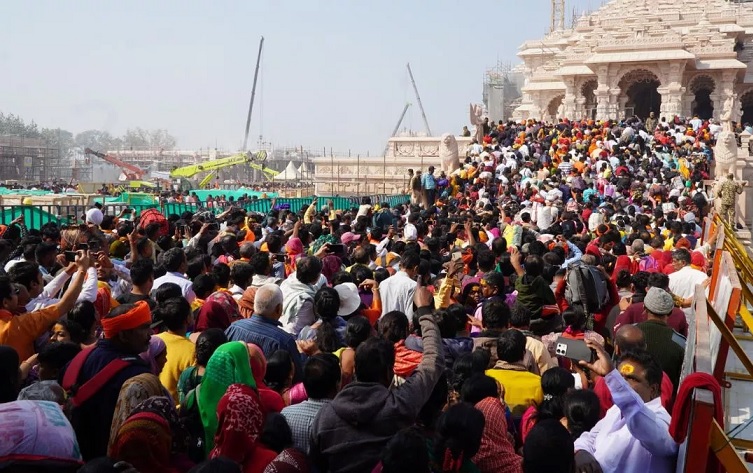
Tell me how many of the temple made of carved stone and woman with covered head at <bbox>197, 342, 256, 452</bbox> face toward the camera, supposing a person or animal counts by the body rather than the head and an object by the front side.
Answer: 1

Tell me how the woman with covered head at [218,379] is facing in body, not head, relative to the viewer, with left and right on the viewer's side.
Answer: facing away from the viewer and to the right of the viewer

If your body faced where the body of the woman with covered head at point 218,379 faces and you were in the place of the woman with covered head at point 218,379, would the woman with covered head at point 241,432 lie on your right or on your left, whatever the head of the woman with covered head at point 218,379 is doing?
on your right

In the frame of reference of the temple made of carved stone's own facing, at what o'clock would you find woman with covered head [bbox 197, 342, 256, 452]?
The woman with covered head is roughly at 12 o'clock from the temple made of carved stone.

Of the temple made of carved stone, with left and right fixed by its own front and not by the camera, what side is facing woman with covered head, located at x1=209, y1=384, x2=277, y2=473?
front

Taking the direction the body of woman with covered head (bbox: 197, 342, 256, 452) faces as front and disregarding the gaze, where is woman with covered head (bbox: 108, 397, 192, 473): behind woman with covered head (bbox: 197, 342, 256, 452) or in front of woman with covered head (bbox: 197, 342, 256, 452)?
behind

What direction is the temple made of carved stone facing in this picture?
toward the camera

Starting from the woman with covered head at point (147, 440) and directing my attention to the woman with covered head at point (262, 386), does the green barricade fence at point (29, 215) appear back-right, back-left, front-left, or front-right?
front-left

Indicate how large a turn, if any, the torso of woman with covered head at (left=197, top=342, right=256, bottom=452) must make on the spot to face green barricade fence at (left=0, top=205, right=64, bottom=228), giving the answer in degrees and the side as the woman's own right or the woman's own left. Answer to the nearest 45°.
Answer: approximately 45° to the woman's own left

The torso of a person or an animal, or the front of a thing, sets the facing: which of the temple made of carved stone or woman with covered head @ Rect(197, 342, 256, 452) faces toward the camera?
the temple made of carved stone

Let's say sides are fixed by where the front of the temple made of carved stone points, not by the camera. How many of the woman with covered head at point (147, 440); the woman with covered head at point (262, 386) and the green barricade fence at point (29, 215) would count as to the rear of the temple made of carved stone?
0

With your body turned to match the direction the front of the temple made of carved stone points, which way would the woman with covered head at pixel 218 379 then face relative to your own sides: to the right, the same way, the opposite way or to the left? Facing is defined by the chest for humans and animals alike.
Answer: the opposite way

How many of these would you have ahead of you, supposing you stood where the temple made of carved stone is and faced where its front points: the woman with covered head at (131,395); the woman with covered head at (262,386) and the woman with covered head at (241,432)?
3

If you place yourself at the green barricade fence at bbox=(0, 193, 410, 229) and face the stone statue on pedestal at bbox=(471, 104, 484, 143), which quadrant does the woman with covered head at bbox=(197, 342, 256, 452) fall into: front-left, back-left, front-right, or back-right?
back-right

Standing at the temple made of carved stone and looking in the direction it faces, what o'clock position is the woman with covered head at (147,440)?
The woman with covered head is roughly at 12 o'clock from the temple made of carved stone.

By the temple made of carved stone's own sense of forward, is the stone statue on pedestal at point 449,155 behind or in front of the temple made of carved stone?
in front

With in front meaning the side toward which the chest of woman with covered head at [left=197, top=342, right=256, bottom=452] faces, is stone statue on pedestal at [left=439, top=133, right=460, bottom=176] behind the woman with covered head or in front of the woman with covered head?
in front

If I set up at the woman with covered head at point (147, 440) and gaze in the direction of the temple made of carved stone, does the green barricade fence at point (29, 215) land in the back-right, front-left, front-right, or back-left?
front-left

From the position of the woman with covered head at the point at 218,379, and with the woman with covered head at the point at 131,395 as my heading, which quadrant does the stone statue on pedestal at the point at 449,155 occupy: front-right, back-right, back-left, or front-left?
back-right
